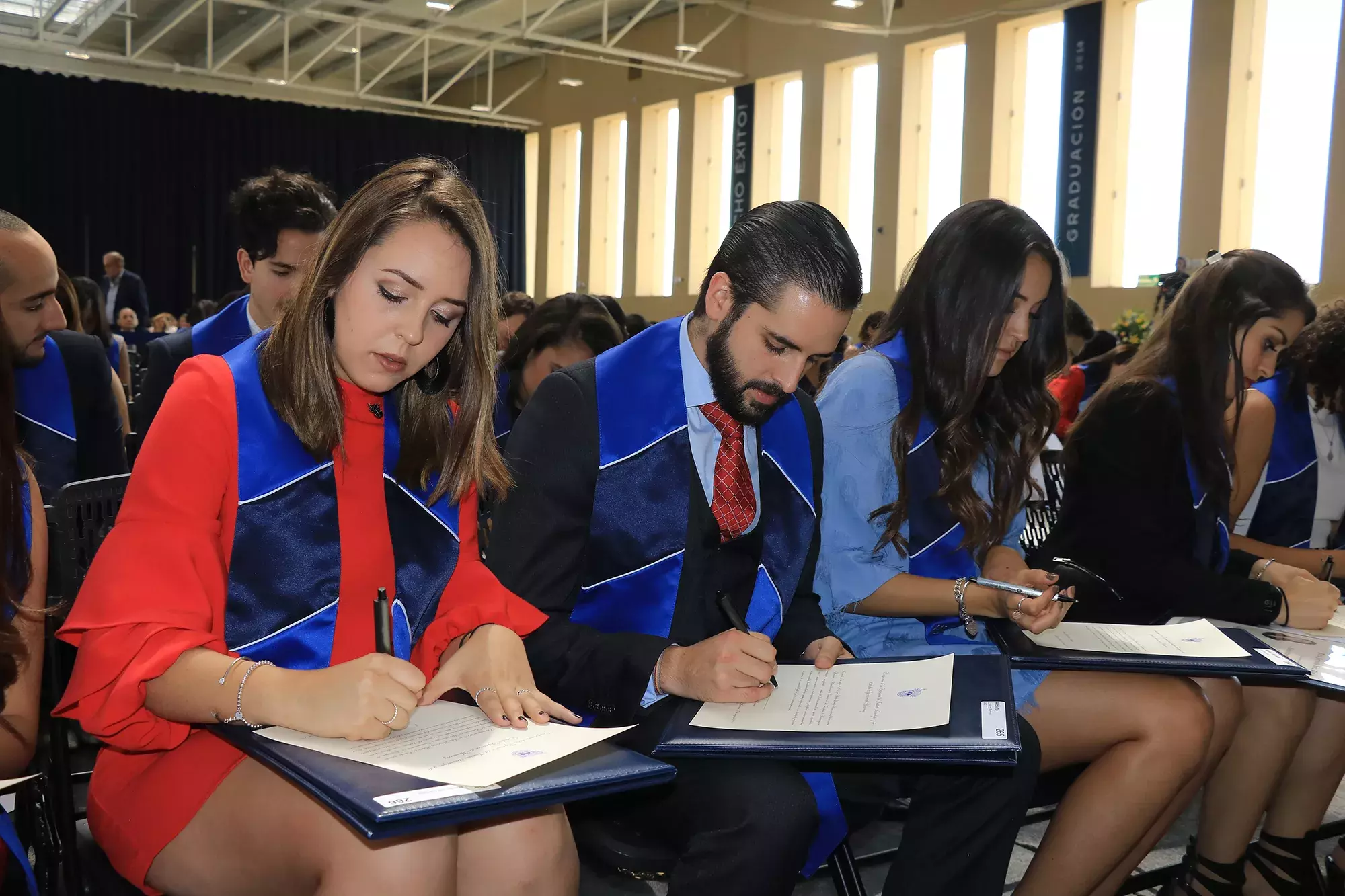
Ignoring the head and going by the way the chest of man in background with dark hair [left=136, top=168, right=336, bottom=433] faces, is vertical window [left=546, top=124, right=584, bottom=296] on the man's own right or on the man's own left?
on the man's own left

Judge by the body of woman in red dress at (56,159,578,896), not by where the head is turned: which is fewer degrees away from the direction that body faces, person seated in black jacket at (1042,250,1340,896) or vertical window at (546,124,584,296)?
the person seated in black jacket

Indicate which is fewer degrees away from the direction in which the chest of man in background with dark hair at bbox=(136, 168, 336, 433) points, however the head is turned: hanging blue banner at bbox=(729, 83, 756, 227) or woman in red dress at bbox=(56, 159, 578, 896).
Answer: the woman in red dress

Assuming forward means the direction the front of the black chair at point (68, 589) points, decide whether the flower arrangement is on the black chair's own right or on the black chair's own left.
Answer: on the black chair's own left

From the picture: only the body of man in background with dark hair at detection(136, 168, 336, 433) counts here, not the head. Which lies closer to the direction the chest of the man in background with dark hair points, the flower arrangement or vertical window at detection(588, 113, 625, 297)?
the flower arrangement

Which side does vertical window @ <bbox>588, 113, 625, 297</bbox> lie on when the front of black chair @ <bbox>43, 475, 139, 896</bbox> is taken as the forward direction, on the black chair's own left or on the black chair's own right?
on the black chair's own left

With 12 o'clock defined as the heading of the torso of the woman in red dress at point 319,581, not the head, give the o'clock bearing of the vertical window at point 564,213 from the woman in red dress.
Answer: The vertical window is roughly at 8 o'clock from the woman in red dress.

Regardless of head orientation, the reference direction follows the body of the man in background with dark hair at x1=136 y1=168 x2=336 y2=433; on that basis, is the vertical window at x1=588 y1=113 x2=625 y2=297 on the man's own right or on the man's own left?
on the man's own left

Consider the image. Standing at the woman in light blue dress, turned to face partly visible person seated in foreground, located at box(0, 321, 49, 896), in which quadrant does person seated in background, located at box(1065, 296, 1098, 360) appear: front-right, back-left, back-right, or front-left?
back-right
